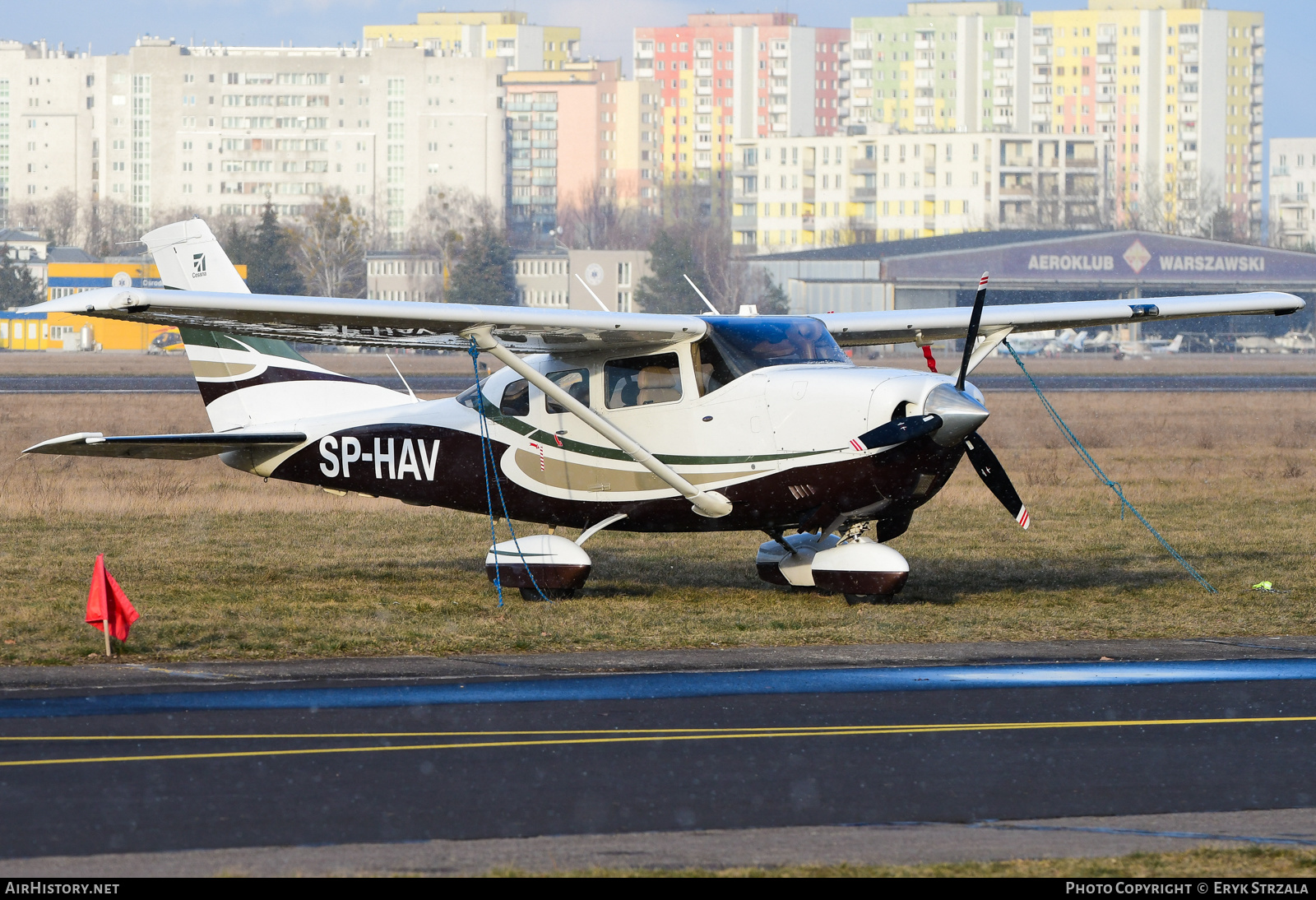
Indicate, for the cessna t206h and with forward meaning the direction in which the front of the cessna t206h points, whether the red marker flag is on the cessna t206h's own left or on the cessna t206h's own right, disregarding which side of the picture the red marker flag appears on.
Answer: on the cessna t206h's own right

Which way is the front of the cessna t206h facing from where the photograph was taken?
facing the viewer and to the right of the viewer
